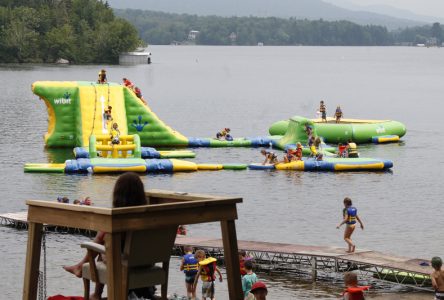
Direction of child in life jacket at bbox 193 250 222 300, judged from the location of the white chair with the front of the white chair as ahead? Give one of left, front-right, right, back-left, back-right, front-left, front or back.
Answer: front-right

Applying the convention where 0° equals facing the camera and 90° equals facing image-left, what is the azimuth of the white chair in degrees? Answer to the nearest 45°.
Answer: approximately 135°

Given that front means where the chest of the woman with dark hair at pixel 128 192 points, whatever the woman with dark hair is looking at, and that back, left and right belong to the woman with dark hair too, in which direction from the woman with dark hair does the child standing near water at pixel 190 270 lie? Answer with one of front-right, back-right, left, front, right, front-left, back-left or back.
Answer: front-right

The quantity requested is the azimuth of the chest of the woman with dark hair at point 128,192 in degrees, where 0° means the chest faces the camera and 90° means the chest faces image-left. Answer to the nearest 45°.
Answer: approximately 135°

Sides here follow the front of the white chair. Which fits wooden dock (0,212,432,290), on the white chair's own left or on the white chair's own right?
on the white chair's own right

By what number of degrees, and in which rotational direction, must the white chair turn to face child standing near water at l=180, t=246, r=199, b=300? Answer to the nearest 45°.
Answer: approximately 45° to its right

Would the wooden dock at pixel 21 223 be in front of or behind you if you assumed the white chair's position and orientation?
in front

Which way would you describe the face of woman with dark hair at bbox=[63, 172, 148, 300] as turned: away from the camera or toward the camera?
away from the camera
